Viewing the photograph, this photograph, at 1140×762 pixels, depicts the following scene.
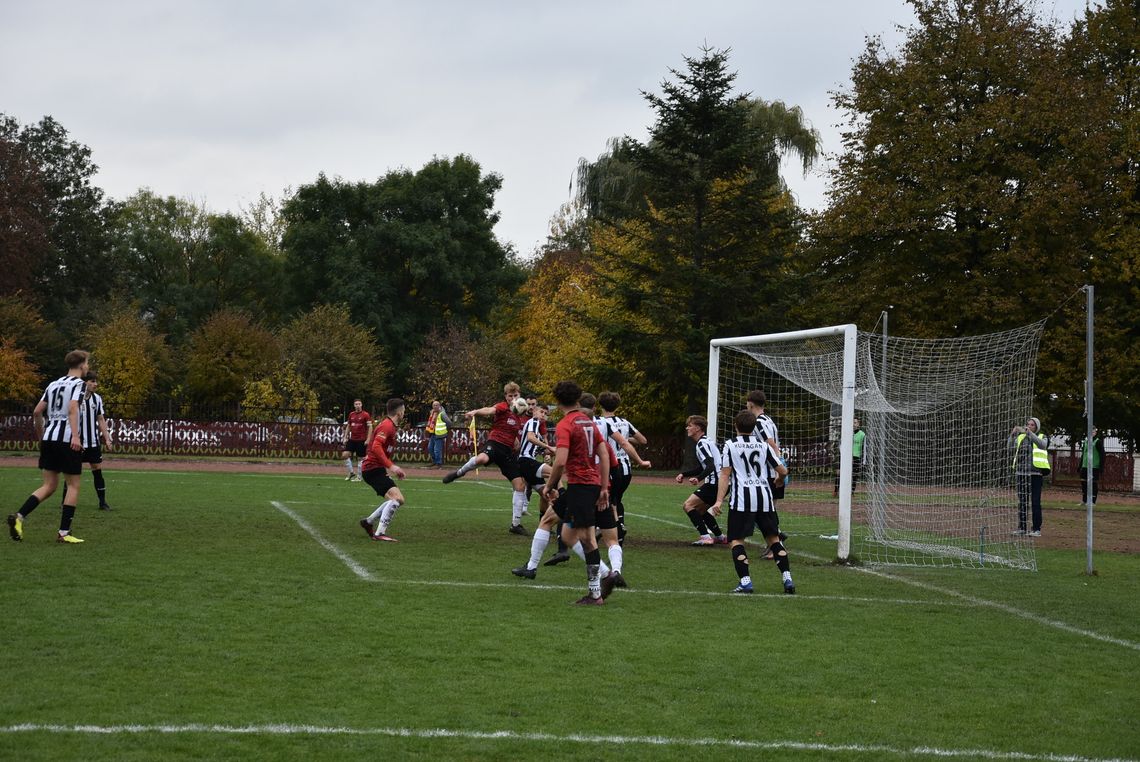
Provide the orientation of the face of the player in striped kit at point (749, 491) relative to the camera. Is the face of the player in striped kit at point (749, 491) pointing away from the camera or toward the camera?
away from the camera

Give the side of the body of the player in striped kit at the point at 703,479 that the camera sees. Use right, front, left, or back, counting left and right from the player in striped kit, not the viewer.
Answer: left

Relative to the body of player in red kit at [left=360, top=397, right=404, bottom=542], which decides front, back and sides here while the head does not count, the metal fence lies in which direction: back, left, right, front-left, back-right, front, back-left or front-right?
left

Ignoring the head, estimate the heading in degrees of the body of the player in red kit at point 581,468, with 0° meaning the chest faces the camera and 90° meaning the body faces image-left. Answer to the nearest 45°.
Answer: approximately 135°

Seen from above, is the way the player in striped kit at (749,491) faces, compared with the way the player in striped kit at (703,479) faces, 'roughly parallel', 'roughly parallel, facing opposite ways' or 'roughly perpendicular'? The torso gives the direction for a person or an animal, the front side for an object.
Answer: roughly perpendicular

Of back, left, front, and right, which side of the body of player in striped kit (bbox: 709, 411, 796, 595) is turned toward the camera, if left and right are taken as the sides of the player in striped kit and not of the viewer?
back

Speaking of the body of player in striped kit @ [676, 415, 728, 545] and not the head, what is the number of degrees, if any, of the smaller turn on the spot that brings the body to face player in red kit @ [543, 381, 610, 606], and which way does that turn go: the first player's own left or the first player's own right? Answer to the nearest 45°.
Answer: approximately 90° to the first player's own left

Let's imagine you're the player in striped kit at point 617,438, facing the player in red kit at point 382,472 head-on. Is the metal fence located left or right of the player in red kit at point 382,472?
right

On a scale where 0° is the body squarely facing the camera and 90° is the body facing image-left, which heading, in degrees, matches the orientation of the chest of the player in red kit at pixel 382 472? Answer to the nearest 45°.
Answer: approximately 270°

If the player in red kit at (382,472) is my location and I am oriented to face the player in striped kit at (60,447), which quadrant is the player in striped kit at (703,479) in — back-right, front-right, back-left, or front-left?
back-left

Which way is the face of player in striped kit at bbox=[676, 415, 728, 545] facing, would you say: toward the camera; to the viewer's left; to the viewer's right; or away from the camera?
to the viewer's left
